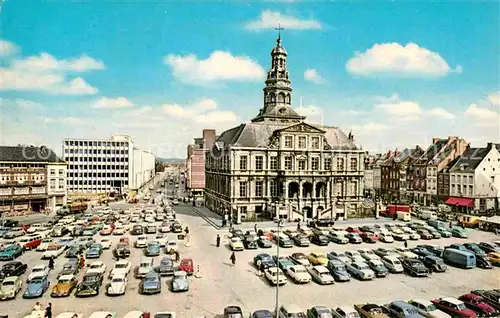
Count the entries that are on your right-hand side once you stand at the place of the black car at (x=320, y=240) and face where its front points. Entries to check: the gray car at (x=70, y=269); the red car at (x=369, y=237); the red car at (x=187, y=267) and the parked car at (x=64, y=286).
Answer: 3

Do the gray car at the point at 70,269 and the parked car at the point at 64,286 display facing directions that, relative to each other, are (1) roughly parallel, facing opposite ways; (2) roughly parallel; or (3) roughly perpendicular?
roughly parallel

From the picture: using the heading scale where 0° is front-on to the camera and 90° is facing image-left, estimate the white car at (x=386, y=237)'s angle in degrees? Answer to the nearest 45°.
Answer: approximately 315°

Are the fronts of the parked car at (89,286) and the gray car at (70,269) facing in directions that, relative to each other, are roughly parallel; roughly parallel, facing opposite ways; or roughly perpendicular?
roughly parallel

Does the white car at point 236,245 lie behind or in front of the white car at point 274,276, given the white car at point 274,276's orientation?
behind

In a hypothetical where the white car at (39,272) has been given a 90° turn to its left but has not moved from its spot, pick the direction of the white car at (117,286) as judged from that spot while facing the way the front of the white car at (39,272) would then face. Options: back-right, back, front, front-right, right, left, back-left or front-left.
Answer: front

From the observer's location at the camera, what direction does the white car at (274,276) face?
facing the viewer and to the right of the viewer

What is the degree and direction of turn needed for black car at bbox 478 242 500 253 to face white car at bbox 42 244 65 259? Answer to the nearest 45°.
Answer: approximately 90° to its right

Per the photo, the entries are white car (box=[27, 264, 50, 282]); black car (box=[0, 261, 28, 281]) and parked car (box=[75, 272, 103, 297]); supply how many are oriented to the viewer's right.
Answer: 0

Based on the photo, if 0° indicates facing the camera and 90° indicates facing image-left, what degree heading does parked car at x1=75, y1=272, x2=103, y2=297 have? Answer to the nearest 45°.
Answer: approximately 45°

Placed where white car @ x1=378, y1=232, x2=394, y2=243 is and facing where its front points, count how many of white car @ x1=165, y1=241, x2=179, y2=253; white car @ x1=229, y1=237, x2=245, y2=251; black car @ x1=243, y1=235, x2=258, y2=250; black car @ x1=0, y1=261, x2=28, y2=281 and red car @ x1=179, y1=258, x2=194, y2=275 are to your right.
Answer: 5

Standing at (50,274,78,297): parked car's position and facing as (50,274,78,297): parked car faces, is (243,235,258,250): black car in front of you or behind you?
behind

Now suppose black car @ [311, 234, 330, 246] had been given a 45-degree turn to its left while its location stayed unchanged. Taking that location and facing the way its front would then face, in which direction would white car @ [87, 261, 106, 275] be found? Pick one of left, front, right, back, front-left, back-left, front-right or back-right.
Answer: back-right

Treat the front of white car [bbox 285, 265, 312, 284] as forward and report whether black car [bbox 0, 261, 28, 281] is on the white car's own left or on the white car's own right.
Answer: on the white car's own right

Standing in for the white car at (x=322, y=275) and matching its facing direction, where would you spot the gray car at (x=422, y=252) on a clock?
The gray car is roughly at 9 o'clock from the white car.
